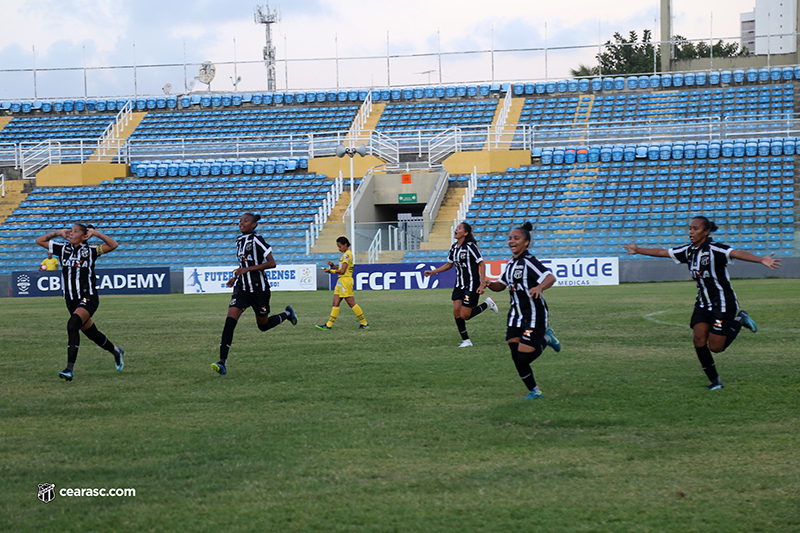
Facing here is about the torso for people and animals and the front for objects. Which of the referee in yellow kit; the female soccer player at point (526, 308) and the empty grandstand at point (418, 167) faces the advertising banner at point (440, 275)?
the empty grandstand

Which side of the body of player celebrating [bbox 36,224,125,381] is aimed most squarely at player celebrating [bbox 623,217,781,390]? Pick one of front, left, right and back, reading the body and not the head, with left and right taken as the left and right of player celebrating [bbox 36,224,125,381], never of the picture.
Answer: left

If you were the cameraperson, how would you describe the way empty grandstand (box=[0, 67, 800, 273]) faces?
facing the viewer

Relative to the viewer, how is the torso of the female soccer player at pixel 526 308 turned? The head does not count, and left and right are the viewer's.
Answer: facing the viewer and to the left of the viewer

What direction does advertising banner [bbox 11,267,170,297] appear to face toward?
toward the camera

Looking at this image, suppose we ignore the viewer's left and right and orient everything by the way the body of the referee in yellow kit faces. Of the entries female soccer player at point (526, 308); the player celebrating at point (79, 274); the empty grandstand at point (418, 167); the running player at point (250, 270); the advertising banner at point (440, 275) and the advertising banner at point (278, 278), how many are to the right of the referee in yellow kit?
3

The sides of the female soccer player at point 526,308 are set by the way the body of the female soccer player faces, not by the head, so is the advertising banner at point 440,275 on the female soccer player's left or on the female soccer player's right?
on the female soccer player's right

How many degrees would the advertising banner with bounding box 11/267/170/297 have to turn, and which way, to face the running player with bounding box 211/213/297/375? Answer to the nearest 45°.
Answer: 0° — it already faces them

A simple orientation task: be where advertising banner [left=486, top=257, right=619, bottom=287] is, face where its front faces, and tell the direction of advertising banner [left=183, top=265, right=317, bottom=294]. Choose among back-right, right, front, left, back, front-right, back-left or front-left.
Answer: right

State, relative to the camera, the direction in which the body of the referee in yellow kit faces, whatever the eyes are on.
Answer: to the viewer's left

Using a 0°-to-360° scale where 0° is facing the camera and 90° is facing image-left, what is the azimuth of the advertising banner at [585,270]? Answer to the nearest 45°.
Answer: approximately 0°

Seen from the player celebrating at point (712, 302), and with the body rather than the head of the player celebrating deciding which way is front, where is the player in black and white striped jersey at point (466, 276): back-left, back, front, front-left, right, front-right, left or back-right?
right

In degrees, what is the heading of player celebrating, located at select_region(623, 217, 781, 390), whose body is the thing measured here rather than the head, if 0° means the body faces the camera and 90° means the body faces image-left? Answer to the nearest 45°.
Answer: approximately 45°

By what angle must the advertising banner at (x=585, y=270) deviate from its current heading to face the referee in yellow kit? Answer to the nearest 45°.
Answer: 0° — it already faces them

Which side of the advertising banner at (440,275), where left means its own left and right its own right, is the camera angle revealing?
front

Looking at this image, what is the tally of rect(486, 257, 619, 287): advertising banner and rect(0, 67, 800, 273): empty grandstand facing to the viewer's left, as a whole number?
0
